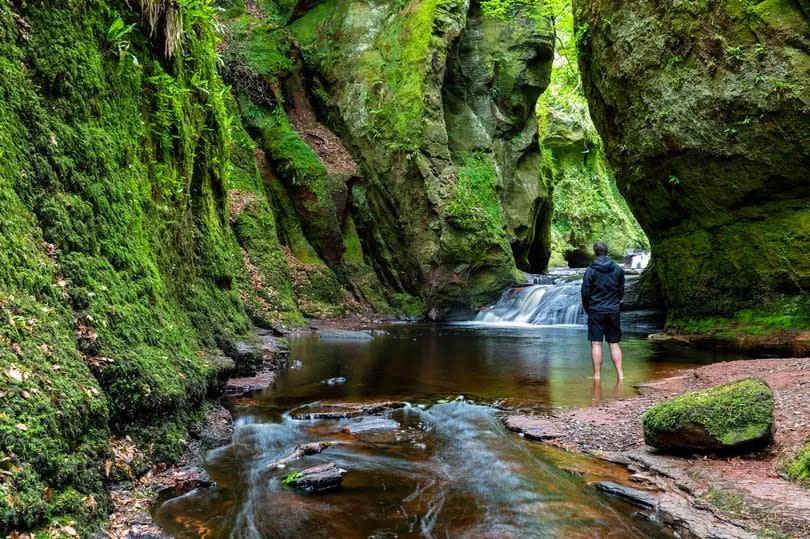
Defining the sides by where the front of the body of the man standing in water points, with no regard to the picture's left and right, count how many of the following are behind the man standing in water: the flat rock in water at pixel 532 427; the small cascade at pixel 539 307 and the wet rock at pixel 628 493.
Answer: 2

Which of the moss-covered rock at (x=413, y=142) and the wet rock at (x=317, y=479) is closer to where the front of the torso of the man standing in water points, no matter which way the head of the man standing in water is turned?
the moss-covered rock

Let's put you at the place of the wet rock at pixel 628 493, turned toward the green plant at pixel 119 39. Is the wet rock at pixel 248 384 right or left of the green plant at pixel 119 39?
right

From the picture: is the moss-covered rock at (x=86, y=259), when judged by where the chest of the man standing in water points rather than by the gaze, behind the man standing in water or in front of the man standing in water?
behind

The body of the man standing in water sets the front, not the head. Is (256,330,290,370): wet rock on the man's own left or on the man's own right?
on the man's own left

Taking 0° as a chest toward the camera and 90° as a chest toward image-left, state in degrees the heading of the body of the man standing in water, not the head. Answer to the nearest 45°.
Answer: approximately 180°

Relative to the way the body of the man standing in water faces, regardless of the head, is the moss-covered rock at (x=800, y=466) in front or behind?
behind

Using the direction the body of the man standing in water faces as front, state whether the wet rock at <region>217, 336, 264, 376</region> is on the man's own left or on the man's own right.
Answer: on the man's own left

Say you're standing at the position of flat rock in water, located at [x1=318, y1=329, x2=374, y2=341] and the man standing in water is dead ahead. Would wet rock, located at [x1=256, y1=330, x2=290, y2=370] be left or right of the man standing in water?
right

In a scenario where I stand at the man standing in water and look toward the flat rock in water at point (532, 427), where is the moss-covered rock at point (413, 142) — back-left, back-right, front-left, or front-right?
back-right

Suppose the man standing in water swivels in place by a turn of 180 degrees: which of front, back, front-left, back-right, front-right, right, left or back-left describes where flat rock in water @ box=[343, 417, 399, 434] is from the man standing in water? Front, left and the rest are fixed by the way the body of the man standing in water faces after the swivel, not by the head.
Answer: front-right

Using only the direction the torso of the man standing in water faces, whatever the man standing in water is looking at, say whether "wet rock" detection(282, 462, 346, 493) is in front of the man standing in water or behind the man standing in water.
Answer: behind

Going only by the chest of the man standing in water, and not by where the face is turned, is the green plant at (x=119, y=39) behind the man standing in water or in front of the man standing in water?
behind
